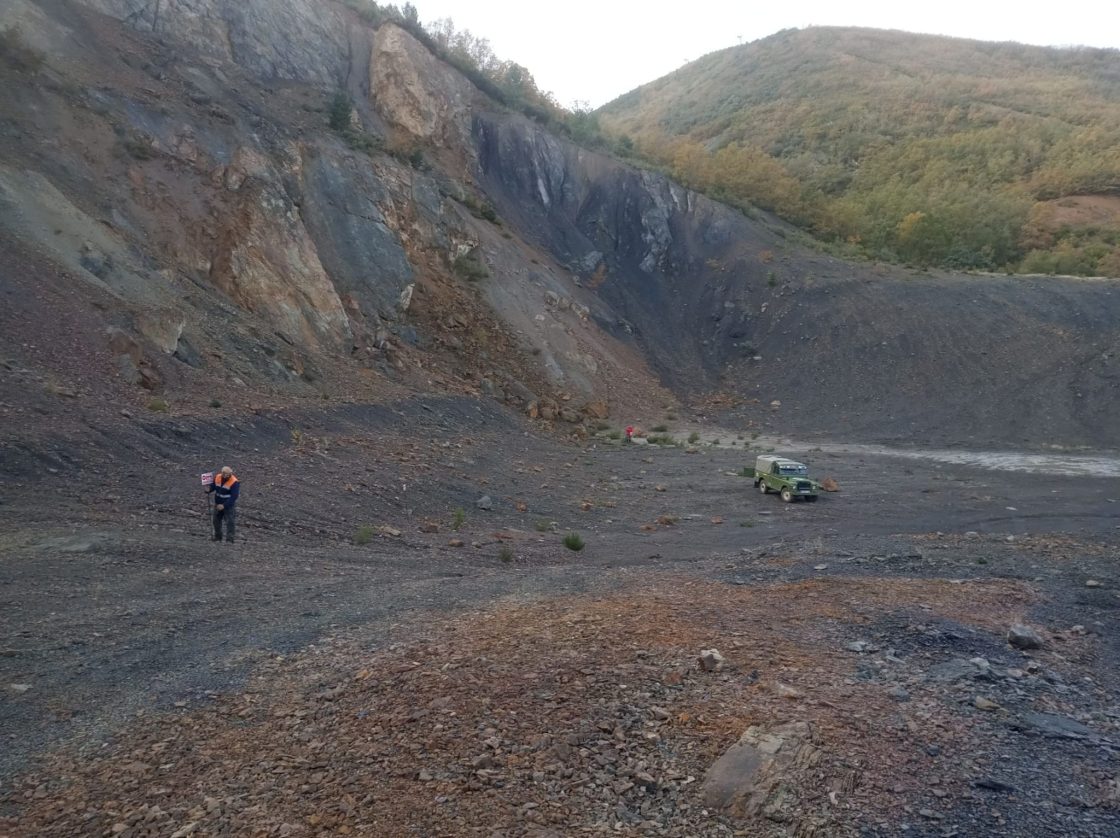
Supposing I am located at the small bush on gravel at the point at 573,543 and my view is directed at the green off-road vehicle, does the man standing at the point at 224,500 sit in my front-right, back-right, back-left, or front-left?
back-left

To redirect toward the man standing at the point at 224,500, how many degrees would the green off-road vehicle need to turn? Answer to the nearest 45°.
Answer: approximately 90° to its right

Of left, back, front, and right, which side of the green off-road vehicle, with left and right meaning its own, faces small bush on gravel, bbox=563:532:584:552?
right

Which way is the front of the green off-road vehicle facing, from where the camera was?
facing the viewer and to the right of the viewer

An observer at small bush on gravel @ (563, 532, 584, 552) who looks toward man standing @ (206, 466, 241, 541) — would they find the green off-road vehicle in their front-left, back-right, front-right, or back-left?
back-right
